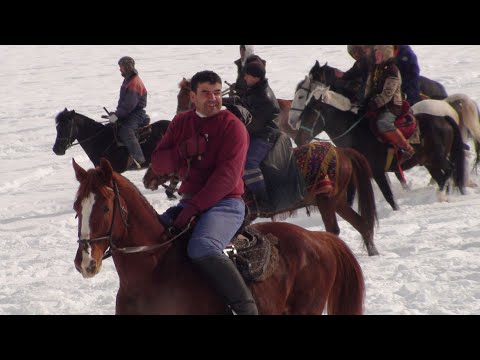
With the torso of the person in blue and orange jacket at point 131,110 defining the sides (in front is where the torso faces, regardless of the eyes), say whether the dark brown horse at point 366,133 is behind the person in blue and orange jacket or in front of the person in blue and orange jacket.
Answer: behind

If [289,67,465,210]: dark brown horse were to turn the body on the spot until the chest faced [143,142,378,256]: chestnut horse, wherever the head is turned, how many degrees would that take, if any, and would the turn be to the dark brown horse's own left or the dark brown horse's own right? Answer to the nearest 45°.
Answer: approximately 90° to the dark brown horse's own left

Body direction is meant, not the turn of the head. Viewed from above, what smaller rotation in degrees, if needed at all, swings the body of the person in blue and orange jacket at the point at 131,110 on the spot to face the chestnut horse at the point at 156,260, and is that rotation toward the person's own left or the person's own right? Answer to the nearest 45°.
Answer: approximately 90° to the person's own left

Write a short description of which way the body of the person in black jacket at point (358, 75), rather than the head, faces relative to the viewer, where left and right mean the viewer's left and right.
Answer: facing to the left of the viewer

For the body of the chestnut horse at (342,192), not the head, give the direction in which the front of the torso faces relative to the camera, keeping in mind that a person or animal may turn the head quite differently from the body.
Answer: to the viewer's left

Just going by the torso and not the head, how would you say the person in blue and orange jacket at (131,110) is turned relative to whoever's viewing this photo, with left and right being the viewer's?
facing to the left of the viewer

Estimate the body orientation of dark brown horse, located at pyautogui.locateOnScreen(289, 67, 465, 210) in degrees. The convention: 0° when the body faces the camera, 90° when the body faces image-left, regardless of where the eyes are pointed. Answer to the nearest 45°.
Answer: approximately 90°

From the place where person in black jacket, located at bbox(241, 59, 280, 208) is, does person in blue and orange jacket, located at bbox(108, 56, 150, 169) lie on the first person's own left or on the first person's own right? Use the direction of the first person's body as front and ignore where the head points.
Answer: on the first person's own right

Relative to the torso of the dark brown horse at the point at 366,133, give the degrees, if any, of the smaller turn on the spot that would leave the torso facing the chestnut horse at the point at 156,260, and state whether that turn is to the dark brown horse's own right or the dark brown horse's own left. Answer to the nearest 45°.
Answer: approximately 90° to the dark brown horse's own left

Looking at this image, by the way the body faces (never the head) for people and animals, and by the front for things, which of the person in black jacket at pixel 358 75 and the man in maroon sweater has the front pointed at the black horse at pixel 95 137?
the person in black jacket
